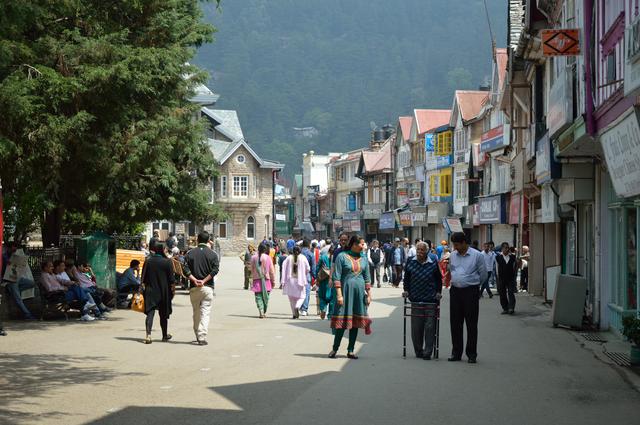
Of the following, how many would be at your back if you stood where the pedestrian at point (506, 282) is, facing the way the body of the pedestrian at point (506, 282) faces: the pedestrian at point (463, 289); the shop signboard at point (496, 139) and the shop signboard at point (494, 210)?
2

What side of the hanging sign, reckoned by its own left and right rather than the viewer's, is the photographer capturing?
front

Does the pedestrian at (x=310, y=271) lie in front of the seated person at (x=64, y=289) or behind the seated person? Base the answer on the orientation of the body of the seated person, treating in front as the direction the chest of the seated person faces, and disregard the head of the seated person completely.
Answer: in front

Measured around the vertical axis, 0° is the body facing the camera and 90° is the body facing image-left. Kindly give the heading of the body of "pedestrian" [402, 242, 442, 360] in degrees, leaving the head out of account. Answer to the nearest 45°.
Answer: approximately 0°

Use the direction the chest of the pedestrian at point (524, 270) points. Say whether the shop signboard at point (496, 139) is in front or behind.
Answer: behind

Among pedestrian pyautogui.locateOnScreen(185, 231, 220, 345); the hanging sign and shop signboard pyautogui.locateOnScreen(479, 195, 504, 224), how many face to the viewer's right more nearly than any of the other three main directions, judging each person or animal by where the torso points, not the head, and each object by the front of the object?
0

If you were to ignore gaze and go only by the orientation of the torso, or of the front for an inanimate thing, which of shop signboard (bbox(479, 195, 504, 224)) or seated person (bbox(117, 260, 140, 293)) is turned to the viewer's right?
the seated person

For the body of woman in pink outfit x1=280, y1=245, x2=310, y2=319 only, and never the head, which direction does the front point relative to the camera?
away from the camera

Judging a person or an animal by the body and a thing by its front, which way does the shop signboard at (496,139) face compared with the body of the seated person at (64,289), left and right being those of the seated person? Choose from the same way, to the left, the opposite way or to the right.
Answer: the opposite way

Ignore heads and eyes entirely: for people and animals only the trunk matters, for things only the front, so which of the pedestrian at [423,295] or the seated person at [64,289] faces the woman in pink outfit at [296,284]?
the seated person

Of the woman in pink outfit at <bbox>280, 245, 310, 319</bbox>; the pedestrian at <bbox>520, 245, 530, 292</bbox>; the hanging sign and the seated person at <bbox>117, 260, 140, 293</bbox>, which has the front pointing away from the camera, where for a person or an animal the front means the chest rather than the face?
the woman in pink outfit
